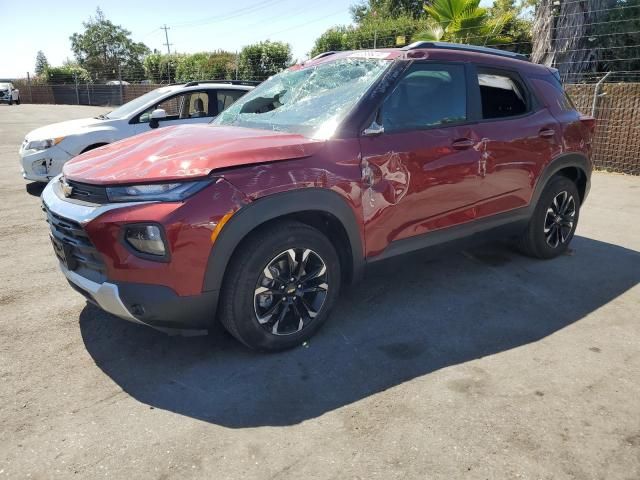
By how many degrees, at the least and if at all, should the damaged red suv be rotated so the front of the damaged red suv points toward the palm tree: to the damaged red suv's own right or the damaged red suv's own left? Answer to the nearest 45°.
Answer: approximately 135° to the damaged red suv's own right

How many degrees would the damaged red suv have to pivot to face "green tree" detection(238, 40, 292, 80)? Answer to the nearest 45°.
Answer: approximately 135° to its right

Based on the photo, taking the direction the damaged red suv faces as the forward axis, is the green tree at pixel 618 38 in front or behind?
behind

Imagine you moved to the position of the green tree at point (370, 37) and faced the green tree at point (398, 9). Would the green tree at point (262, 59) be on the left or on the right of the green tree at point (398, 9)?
left

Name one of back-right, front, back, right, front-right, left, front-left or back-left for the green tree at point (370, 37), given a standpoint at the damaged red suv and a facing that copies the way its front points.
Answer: back-right

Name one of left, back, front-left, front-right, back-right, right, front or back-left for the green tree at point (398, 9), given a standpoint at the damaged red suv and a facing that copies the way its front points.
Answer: back-right

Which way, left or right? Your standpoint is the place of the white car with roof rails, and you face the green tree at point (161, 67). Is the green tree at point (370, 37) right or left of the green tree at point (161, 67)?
right

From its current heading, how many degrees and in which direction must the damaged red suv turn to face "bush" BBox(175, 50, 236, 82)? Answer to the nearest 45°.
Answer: approximately 135° to its right

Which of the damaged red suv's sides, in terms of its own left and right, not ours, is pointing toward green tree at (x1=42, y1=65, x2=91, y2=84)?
right

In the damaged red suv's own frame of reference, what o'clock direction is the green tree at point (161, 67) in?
The green tree is roughly at 4 o'clock from the damaged red suv.
